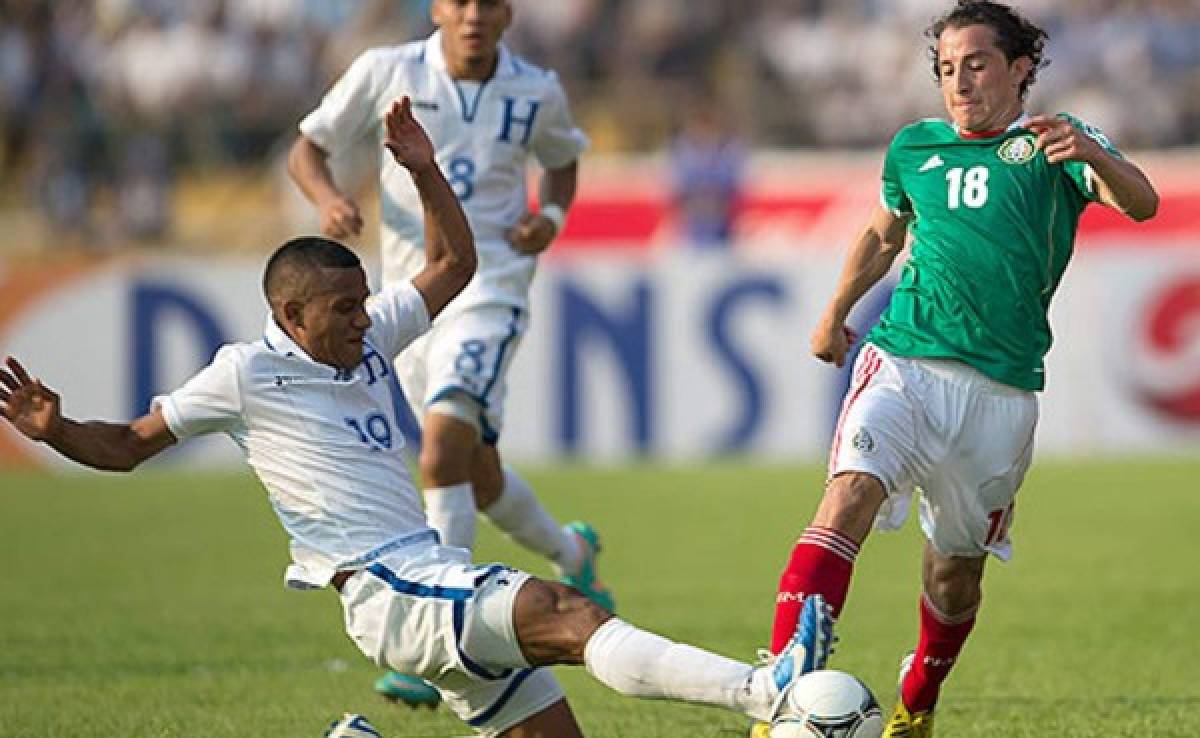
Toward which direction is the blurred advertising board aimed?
toward the camera

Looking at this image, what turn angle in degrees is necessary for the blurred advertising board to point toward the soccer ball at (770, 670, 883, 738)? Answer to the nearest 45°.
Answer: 0° — it already faces it

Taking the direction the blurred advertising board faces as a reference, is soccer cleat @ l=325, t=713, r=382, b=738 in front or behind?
in front
